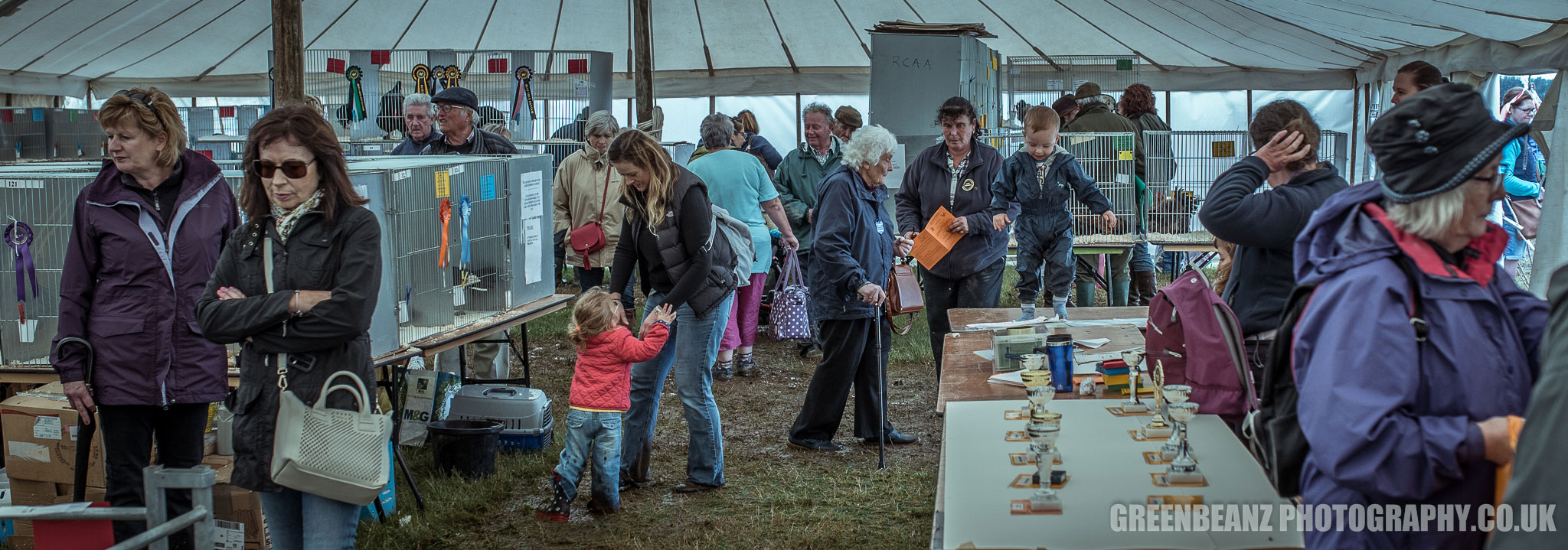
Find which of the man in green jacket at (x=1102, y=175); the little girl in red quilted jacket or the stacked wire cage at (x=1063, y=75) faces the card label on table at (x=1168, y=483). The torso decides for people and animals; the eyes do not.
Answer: the stacked wire cage

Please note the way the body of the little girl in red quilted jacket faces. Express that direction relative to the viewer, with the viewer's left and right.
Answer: facing away from the viewer and to the right of the viewer

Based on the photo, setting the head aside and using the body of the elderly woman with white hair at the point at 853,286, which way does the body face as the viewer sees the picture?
to the viewer's right

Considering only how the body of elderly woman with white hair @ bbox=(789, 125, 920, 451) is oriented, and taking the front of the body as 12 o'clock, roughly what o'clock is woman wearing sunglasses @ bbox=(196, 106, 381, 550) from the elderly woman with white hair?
The woman wearing sunglasses is roughly at 4 o'clock from the elderly woman with white hair.

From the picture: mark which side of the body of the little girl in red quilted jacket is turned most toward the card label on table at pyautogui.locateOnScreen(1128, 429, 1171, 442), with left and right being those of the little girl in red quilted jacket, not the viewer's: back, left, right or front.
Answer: right

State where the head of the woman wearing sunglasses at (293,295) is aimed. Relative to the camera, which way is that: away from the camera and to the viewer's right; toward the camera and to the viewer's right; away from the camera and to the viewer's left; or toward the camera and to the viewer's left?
toward the camera and to the viewer's left

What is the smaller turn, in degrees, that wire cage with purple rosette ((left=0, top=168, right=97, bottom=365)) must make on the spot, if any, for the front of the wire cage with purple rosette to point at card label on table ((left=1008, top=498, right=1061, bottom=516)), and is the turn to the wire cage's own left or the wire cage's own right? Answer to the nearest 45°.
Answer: approximately 45° to the wire cage's own left

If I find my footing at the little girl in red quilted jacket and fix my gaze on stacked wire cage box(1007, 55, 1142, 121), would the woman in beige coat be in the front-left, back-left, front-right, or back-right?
front-left

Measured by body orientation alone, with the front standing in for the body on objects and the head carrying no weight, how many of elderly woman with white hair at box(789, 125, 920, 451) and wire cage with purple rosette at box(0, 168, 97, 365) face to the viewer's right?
1

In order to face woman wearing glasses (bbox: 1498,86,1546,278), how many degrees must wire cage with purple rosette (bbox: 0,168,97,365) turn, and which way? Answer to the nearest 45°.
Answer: approximately 90° to its left

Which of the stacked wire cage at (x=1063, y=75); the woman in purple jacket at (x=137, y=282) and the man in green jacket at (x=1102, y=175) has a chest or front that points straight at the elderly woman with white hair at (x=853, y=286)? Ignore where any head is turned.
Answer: the stacked wire cage

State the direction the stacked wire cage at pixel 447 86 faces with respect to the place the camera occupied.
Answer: facing the viewer

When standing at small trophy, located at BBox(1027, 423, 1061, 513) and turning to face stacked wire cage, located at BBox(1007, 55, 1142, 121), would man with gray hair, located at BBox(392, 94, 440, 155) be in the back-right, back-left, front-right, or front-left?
front-left

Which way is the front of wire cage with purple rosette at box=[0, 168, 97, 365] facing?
toward the camera

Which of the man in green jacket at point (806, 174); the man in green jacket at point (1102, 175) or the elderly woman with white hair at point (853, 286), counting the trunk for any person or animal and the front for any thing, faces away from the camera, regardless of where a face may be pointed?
the man in green jacket at point (1102, 175)

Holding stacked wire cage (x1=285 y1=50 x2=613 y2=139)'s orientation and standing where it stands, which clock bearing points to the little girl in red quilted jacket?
The little girl in red quilted jacket is roughly at 12 o'clock from the stacked wire cage.

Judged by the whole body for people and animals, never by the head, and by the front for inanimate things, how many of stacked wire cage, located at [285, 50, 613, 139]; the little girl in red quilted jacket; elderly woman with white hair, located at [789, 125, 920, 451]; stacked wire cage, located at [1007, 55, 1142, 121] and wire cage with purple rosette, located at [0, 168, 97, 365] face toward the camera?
3

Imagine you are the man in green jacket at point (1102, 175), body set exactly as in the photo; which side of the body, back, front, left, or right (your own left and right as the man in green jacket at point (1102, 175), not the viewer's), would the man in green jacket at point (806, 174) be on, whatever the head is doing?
left

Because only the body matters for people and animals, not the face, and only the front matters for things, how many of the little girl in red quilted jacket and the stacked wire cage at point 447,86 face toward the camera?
1
